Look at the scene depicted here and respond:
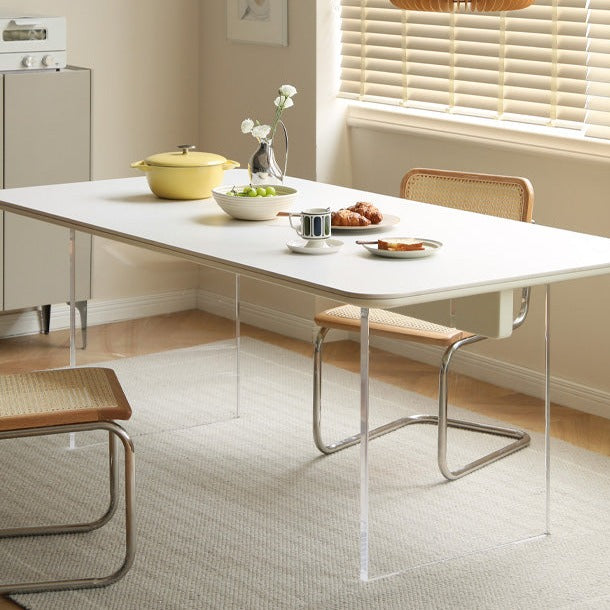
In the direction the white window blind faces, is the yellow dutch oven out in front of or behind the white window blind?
in front

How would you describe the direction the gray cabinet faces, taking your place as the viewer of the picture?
facing the viewer and to the right of the viewer

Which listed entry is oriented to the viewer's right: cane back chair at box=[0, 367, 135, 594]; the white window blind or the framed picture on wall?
the cane back chair

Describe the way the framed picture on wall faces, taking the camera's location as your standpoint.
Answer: facing the viewer and to the left of the viewer

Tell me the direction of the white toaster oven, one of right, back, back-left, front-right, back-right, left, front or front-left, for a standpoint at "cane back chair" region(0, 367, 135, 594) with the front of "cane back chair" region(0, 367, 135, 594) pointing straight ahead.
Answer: left

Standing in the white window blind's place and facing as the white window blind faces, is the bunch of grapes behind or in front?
in front

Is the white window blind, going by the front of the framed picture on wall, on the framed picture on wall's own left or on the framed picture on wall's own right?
on the framed picture on wall's own left

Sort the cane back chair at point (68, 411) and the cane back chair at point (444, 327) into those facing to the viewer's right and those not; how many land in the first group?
1

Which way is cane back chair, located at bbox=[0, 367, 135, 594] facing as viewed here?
to the viewer's right

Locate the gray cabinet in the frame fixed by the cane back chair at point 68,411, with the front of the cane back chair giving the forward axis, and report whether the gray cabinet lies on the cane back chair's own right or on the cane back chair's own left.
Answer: on the cane back chair's own left

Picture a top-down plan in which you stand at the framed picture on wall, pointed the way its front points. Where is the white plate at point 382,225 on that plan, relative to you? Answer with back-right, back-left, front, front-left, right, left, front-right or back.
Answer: front-left
